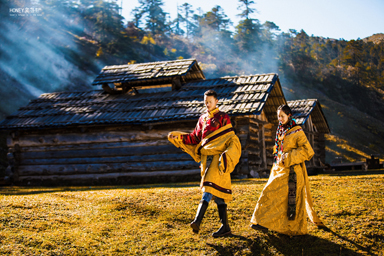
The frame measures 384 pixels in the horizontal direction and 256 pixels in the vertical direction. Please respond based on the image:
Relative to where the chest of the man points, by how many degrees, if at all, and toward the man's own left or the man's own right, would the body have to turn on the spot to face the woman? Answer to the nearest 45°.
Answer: approximately 135° to the man's own left

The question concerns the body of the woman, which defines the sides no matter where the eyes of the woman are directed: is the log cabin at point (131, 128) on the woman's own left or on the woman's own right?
on the woman's own right

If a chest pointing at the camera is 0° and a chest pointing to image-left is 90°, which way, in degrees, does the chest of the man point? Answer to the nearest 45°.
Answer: approximately 45°

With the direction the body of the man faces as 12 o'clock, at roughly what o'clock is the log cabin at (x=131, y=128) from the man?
The log cabin is roughly at 4 o'clock from the man.

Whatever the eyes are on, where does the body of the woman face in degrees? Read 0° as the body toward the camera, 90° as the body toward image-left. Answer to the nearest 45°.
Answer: approximately 45°
